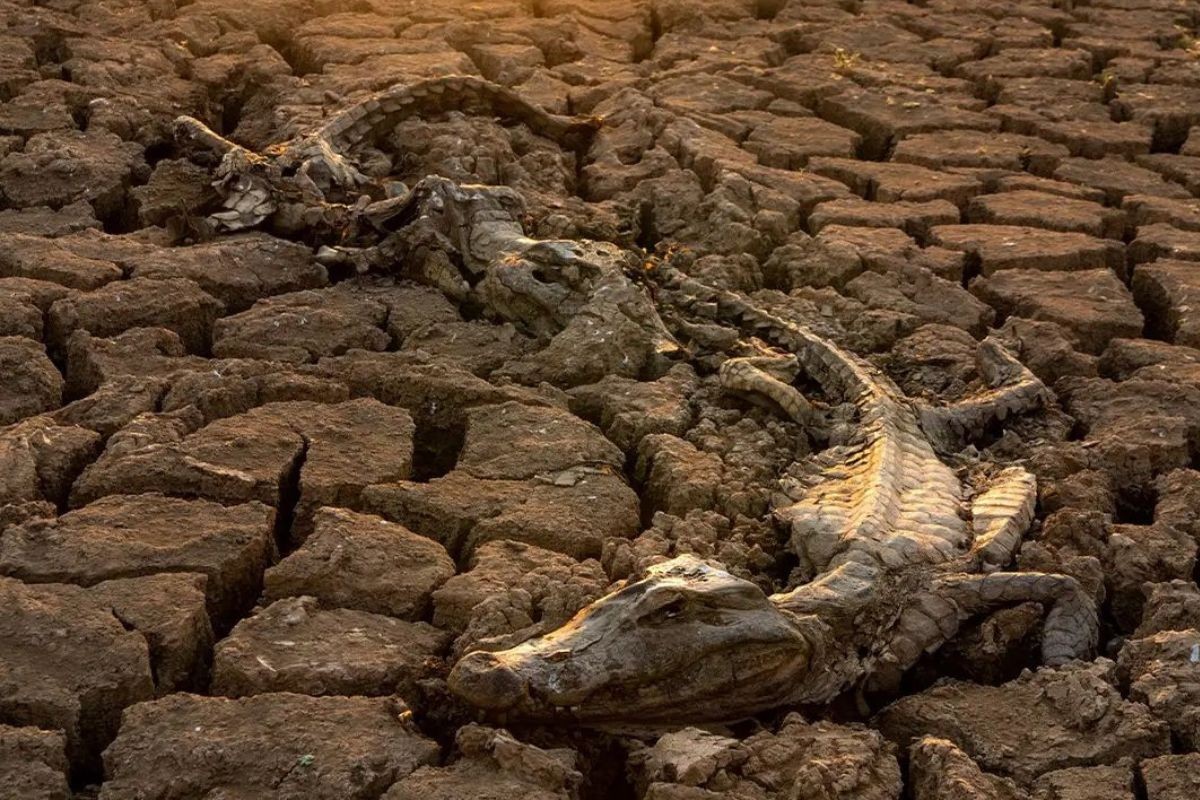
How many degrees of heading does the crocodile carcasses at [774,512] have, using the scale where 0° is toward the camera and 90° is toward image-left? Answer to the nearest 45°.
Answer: approximately 45°
